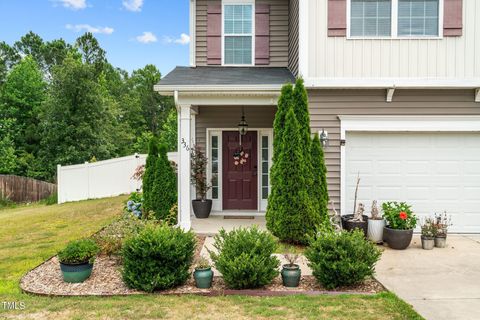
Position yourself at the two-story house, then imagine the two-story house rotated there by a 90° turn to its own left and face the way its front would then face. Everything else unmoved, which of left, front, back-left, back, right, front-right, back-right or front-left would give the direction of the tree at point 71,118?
back-left

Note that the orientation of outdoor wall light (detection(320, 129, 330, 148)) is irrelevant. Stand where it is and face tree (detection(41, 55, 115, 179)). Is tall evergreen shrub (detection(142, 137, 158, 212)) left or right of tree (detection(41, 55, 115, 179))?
left

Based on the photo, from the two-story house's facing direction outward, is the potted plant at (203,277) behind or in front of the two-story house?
in front

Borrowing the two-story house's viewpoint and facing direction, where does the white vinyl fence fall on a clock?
The white vinyl fence is roughly at 4 o'clock from the two-story house.

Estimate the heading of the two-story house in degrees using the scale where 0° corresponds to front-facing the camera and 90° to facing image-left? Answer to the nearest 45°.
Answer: approximately 0°

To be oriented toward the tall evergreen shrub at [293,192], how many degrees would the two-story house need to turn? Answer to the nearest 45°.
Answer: approximately 45° to its right

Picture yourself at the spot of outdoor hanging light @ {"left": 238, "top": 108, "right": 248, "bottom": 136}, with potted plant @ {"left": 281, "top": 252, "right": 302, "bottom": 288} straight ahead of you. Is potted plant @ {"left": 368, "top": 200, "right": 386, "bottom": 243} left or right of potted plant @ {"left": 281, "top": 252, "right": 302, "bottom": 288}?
left

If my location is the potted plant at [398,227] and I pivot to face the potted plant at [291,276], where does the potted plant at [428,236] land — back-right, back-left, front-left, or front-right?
back-left

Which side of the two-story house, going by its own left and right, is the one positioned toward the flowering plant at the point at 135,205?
right

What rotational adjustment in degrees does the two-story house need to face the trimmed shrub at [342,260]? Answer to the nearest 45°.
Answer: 0° — it already faces it

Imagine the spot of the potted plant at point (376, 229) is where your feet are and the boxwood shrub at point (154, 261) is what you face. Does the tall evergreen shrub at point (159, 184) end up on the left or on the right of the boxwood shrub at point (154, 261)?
right

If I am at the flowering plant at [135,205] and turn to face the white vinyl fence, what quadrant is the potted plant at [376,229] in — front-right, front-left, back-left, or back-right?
back-right

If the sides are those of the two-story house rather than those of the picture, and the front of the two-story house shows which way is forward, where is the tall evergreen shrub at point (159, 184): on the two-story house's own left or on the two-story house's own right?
on the two-story house's own right
